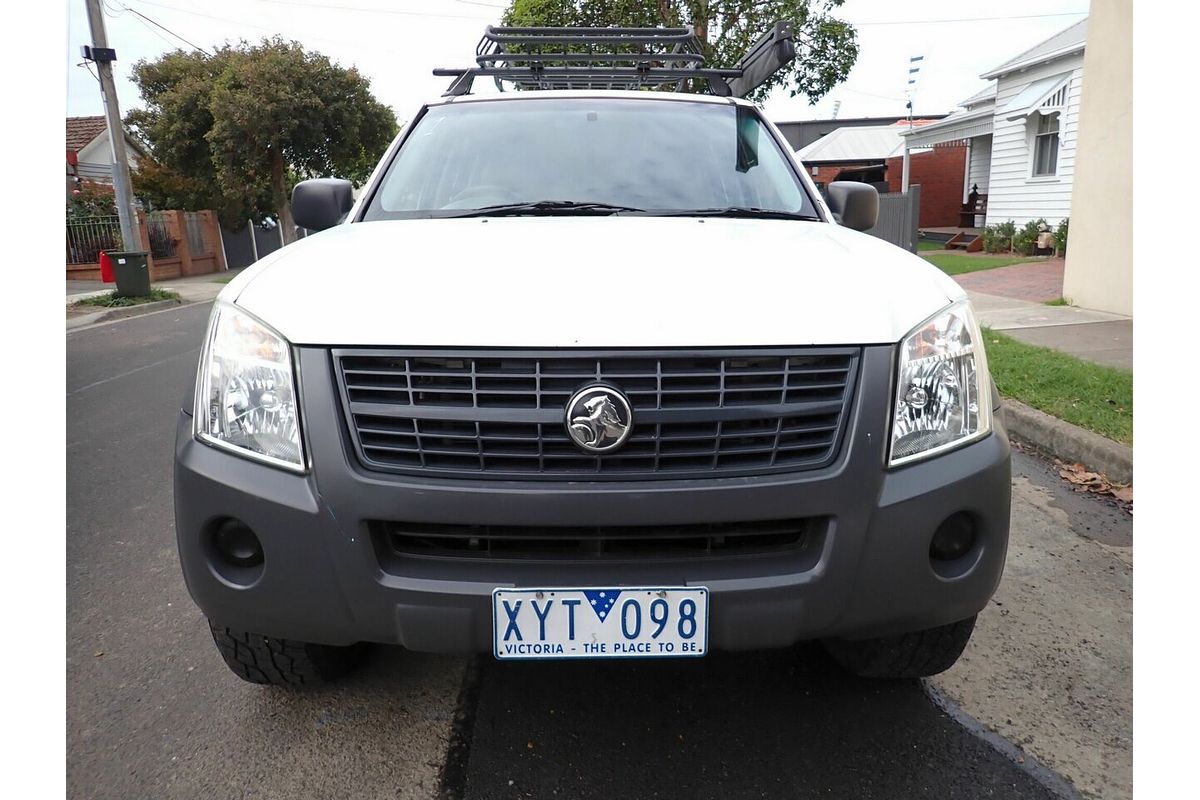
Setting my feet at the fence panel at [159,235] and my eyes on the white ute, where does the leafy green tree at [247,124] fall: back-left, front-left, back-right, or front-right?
back-left

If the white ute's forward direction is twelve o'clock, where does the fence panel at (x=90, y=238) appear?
The fence panel is roughly at 5 o'clock from the white ute.

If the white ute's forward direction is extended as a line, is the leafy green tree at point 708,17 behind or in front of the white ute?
behind

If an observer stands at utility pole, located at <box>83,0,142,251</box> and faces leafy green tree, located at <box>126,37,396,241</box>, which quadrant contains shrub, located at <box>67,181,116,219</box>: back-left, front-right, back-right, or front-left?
front-left

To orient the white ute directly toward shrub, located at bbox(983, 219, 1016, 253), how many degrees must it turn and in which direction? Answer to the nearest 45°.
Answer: approximately 135° to its left

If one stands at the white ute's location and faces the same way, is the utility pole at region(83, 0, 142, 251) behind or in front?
behind

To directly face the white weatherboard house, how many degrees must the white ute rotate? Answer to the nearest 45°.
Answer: approximately 135° to its left

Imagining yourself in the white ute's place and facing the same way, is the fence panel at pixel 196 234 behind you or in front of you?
behind

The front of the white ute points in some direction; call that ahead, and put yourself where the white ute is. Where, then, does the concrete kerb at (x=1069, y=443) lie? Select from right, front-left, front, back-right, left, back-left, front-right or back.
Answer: back-left

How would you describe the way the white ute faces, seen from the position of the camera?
facing the viewer

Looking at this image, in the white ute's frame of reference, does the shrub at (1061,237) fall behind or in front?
behind
